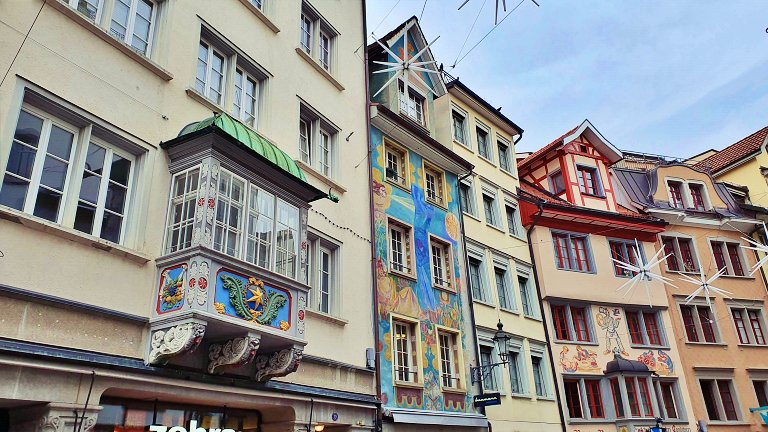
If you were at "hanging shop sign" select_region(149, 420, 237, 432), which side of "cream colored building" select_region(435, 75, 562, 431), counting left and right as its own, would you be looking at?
right

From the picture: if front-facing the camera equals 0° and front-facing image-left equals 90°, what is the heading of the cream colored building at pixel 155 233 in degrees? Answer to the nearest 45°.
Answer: approximately 315°

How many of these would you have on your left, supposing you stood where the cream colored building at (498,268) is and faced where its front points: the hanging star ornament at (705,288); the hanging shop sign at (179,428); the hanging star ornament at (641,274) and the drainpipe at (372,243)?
2

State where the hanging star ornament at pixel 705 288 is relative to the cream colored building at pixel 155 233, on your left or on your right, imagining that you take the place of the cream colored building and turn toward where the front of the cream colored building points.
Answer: on your left

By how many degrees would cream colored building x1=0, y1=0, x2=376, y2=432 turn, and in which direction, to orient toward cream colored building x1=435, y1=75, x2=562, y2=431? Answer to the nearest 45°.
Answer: approximately 90° to its left

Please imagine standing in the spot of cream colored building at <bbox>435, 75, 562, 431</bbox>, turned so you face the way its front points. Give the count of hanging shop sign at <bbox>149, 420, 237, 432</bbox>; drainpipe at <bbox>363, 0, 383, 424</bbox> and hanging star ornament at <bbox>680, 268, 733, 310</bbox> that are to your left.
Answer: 1

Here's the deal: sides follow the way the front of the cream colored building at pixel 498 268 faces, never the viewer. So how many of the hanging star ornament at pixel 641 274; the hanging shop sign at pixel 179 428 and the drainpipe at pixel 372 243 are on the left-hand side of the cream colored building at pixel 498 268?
1

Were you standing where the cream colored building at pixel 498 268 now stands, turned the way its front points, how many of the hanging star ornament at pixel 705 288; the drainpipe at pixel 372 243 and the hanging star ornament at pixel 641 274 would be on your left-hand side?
2

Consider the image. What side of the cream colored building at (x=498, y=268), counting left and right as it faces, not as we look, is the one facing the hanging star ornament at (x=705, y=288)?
left
